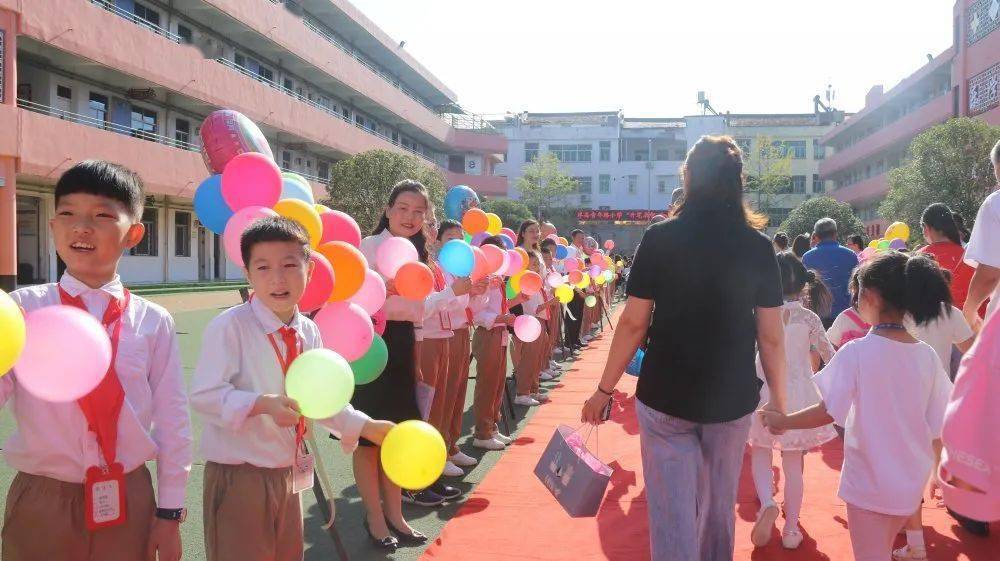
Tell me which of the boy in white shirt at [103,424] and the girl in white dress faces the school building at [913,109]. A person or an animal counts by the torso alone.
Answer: the girl in white dress

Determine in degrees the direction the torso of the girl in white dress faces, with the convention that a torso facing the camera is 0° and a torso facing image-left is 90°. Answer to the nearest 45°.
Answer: approximately 180°

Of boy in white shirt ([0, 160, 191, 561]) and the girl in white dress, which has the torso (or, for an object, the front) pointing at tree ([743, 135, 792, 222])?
the girl in white dress

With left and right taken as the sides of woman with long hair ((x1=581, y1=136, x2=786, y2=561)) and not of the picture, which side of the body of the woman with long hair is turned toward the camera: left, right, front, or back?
back

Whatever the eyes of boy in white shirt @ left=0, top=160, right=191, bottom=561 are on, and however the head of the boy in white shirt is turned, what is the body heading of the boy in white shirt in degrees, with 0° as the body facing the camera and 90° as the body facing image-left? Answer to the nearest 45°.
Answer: approximately 0°

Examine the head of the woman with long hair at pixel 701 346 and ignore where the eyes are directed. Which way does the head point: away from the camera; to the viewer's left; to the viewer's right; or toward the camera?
away from the camera

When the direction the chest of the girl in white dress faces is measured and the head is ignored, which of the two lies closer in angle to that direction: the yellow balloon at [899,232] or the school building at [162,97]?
the yellow balloon

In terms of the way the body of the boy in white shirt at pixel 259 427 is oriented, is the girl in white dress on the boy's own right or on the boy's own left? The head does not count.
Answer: on the boy's own left

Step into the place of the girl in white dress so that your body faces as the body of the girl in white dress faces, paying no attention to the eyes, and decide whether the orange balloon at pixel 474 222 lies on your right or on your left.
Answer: on your left

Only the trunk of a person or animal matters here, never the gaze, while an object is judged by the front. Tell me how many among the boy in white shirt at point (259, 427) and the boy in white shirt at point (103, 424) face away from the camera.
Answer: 0
